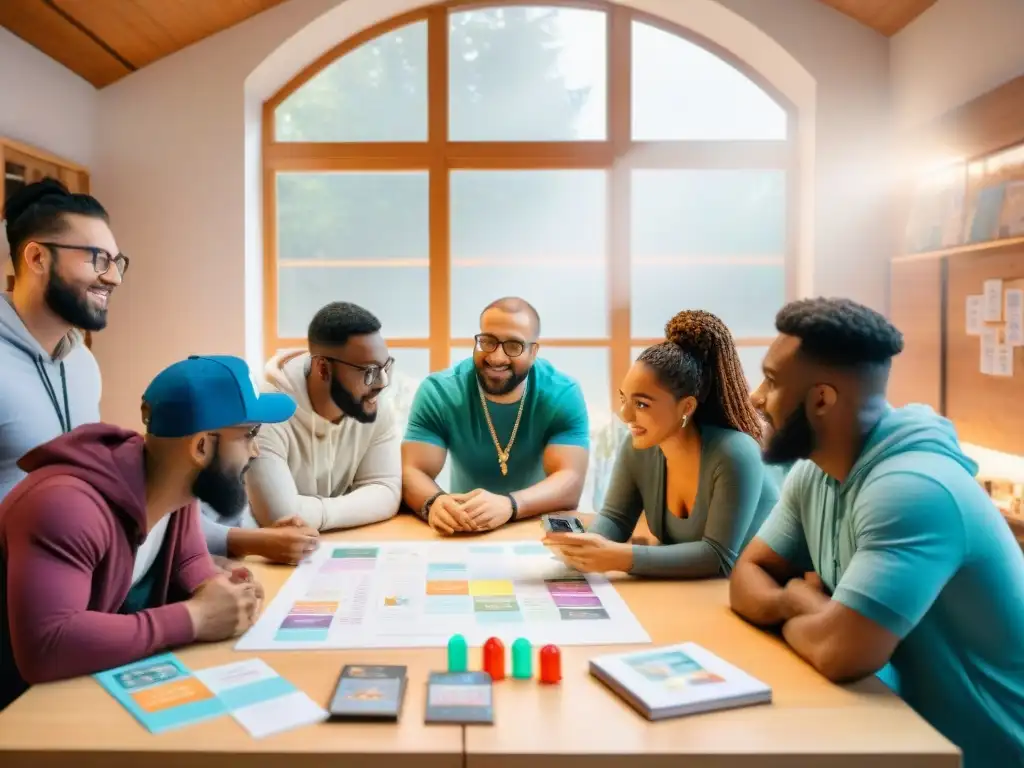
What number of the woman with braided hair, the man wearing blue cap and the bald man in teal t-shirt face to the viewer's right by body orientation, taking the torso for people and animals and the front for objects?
1

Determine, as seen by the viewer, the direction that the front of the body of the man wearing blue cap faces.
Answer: to the viewer's right

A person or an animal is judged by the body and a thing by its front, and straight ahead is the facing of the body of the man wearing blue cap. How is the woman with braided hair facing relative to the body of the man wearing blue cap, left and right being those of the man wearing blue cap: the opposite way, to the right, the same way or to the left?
the opposite way

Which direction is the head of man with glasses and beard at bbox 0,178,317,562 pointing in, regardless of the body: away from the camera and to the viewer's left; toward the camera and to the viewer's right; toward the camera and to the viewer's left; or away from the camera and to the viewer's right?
toward the camera and to the viewer's right

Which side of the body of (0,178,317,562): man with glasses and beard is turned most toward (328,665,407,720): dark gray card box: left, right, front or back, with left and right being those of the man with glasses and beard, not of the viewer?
front

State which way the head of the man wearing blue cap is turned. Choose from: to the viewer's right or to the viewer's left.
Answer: to the viewer's right

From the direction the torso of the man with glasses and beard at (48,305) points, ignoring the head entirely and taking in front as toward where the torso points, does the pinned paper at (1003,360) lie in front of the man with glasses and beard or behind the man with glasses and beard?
in front

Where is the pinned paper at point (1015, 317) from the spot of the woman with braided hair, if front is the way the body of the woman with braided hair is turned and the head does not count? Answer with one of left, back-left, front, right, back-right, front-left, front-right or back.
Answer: back

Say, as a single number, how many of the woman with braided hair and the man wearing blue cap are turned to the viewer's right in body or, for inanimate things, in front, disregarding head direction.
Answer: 1

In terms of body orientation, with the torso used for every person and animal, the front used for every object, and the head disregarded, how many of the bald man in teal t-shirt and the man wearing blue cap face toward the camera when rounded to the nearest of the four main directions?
1

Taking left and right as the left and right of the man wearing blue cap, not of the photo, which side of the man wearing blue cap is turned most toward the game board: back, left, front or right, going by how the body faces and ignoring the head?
front

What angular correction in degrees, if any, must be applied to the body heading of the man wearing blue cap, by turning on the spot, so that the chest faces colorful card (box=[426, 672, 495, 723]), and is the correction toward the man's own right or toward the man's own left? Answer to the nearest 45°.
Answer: approximately 45° to the man's own right

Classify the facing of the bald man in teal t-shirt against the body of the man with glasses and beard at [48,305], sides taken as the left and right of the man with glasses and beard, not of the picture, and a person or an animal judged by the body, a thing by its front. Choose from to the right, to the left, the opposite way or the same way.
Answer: to the right
